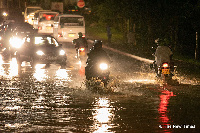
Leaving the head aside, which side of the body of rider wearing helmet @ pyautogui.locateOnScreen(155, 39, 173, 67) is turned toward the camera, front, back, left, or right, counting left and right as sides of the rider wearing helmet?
back

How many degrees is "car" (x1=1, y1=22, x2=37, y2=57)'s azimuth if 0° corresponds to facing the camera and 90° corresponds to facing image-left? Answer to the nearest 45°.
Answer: approximately 0°

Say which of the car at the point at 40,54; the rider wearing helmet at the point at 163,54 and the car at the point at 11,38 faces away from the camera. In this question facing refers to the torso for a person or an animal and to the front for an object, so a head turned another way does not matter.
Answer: the rider wearing helmet

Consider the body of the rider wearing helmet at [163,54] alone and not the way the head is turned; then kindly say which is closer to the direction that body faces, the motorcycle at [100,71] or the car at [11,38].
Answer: the car
